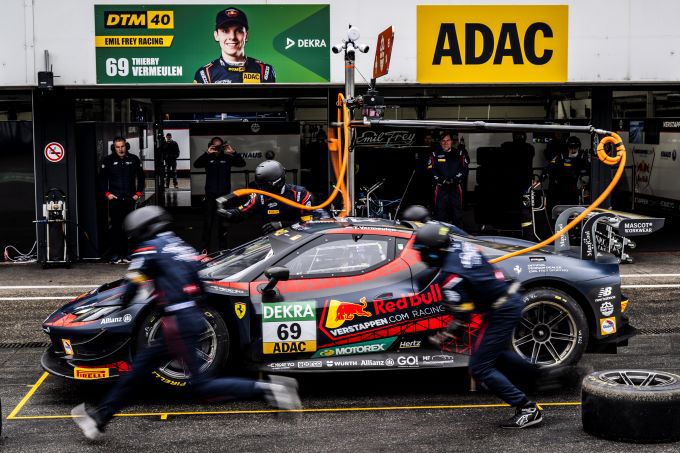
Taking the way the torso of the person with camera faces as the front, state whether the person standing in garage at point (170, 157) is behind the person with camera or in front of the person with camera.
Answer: behind

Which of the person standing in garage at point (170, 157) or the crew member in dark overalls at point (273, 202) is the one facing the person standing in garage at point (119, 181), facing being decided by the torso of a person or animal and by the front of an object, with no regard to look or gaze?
the person standing in garage at point (170, 157)

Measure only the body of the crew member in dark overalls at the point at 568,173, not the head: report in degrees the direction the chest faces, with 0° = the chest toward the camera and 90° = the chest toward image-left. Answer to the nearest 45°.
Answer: approximately 0°

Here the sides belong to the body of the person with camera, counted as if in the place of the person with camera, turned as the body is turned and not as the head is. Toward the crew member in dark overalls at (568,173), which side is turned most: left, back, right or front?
left

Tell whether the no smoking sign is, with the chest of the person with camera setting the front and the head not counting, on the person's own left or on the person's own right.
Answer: on the person's own right

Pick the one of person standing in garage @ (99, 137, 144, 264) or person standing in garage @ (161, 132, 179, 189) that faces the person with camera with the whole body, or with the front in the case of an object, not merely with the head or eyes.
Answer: person standing in garage @ (161, 132, 179, 189)

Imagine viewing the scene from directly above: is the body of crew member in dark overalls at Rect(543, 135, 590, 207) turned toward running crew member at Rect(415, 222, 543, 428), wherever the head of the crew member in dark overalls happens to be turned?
yes

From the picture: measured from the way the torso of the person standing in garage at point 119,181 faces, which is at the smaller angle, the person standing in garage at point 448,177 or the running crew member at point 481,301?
the running crew member

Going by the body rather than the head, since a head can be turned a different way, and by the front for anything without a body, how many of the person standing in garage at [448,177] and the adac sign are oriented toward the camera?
2

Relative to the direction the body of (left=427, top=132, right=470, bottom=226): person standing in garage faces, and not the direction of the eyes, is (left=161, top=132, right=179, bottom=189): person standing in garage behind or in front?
behind

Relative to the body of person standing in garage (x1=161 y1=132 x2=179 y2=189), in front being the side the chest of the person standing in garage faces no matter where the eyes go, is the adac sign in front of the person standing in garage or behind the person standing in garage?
in front

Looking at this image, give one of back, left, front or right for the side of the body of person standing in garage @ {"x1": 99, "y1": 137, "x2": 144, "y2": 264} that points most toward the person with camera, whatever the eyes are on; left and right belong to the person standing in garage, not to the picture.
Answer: left

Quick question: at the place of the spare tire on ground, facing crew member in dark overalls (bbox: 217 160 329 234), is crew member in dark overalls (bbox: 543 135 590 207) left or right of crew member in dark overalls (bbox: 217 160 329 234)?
right
